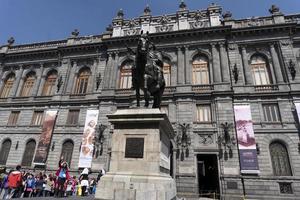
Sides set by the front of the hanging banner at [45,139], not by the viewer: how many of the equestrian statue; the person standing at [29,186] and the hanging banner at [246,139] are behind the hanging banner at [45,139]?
0

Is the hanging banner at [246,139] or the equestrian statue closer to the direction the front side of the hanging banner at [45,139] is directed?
the equestrian statue

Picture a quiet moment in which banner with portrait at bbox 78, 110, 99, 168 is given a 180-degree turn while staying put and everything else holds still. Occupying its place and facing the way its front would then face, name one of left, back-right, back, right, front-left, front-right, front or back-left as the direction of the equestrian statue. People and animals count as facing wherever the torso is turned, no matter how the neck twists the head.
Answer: back

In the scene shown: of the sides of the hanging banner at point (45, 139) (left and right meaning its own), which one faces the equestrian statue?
front

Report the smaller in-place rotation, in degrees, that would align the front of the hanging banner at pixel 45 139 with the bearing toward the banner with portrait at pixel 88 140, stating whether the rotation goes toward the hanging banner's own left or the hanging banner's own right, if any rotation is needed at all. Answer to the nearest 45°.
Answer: approximately 45° to the hanging banner's own left

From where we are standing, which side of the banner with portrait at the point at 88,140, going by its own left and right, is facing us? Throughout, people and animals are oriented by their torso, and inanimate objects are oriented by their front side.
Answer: front

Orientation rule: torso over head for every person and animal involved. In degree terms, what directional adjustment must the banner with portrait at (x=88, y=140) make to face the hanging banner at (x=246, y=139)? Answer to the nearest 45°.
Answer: approximately 45° to its left

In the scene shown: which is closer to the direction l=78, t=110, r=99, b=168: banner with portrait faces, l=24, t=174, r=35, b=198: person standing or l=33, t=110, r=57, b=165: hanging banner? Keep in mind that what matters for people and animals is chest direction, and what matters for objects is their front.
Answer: the person standing

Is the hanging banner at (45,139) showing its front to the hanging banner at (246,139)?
no

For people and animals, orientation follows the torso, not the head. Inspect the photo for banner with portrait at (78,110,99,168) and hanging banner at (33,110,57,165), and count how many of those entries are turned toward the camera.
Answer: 2

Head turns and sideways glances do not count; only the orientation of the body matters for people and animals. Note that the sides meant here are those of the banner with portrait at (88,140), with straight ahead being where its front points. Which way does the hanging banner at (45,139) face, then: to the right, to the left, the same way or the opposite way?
the same way

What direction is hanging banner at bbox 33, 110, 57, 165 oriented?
toward the camera

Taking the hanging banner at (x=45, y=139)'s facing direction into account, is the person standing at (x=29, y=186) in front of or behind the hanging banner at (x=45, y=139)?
in front
